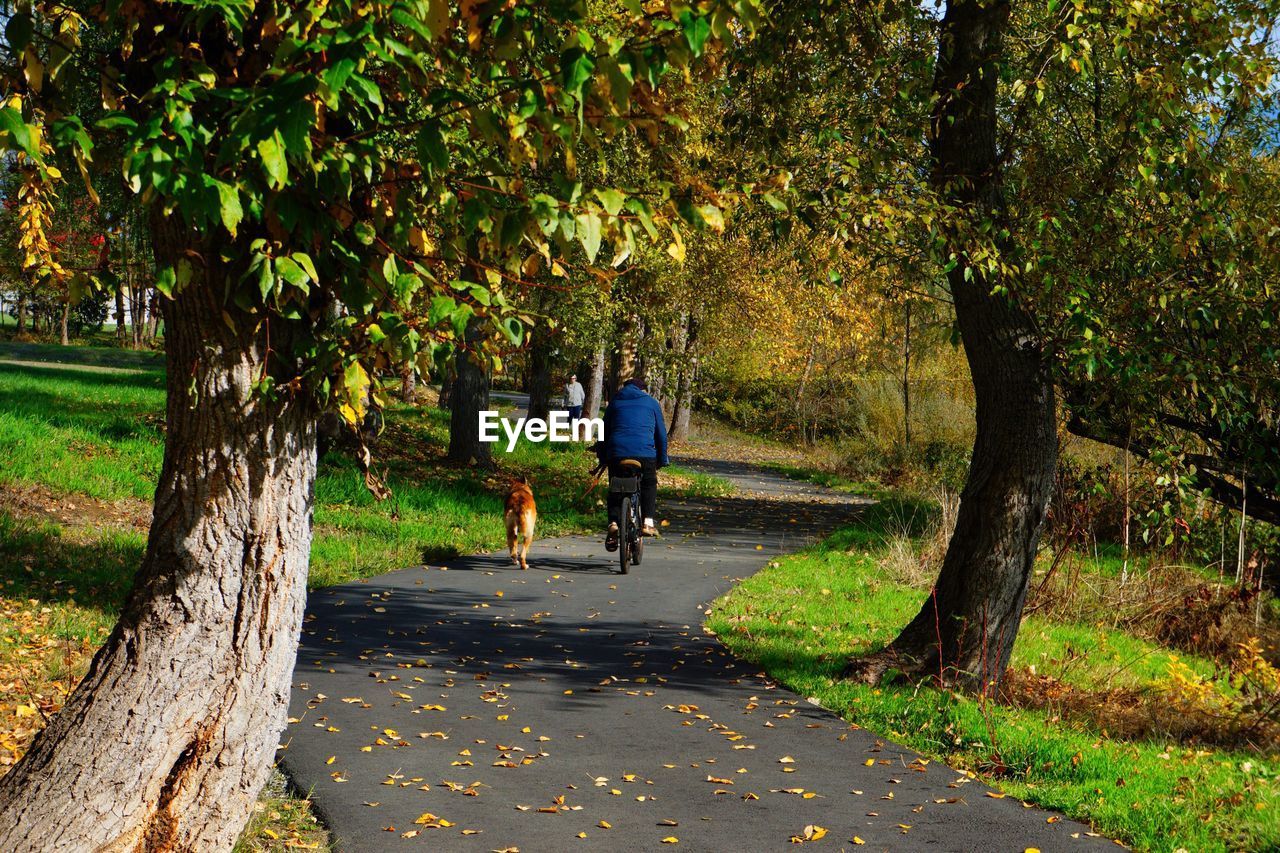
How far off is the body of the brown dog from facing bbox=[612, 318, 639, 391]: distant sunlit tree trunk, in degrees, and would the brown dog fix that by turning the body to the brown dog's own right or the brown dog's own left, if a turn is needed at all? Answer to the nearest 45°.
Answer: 0° — it already faces it

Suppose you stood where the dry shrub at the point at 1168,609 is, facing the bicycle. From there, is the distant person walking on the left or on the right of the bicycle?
right

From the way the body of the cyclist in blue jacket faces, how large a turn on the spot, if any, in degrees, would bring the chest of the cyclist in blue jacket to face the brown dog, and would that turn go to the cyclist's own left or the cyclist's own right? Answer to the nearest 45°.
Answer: approximately 90° to the cyclist's own left

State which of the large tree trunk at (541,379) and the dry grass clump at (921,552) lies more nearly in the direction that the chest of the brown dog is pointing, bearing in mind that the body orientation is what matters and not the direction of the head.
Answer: the large tree trunk

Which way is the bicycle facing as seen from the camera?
away from the camera

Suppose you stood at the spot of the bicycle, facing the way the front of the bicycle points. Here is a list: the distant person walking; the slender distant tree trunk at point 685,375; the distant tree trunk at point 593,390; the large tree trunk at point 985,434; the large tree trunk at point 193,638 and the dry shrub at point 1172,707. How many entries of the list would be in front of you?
3

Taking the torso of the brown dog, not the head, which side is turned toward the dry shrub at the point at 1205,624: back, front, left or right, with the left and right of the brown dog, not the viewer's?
right

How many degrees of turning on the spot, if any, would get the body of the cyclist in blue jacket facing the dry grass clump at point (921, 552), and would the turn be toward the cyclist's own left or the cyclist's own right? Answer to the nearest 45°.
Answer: approximately 90° to the cyclist's own right

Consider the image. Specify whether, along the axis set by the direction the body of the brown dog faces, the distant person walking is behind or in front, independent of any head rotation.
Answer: in front

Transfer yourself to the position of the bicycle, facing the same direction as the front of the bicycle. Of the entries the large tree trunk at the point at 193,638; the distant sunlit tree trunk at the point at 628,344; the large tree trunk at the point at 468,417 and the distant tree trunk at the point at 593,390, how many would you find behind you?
1

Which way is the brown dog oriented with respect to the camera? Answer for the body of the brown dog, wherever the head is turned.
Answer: away from the camera

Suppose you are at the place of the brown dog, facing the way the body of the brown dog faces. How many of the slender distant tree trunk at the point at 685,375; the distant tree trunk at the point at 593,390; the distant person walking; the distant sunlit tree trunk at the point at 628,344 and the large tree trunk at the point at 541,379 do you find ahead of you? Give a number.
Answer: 5

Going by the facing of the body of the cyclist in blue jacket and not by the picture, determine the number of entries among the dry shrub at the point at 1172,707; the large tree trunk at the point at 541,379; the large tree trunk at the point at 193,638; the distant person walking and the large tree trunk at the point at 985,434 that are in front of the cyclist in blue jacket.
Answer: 2

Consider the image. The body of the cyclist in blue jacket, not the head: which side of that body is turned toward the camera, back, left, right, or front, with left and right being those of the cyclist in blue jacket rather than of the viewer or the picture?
back

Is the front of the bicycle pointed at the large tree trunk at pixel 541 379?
yes
